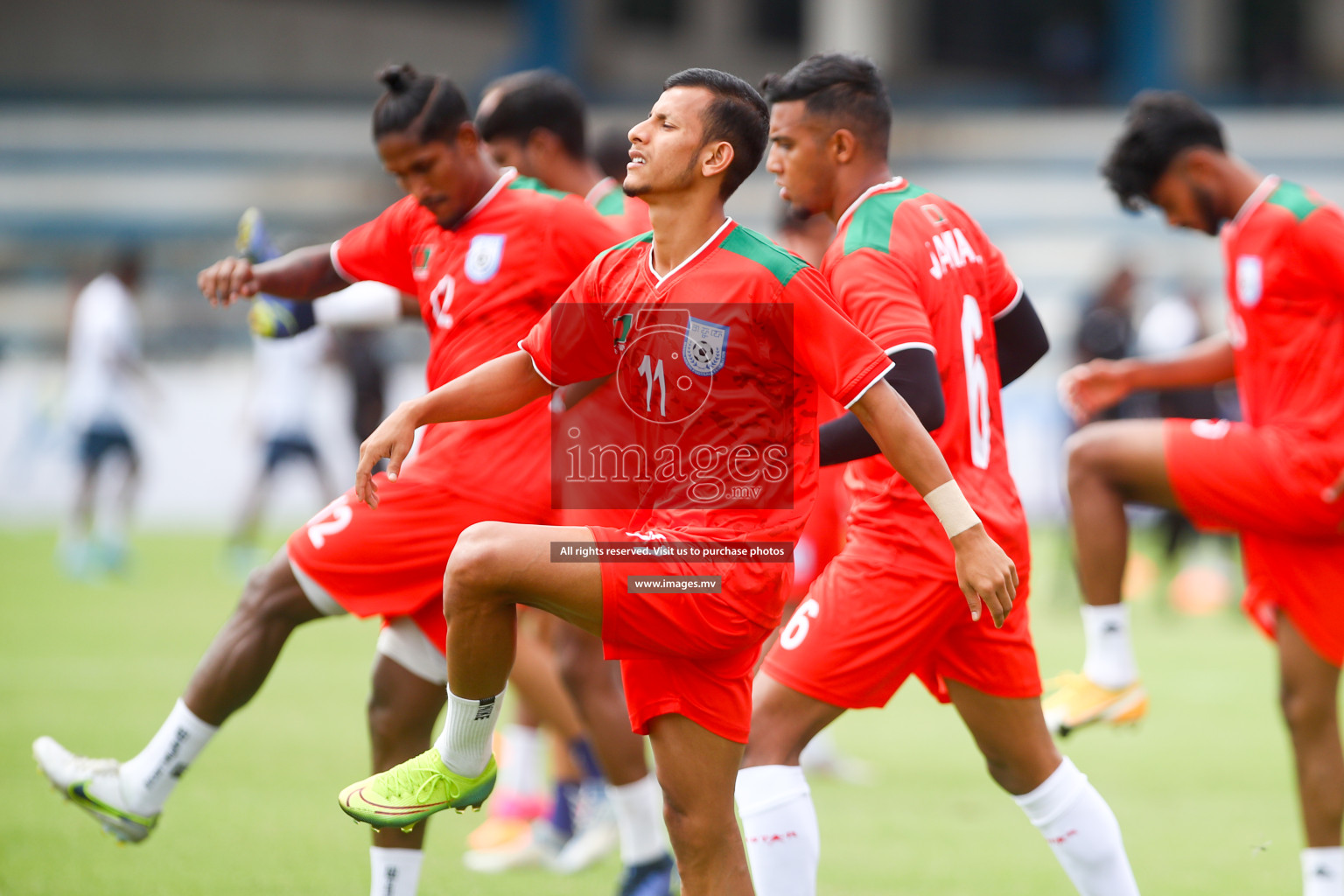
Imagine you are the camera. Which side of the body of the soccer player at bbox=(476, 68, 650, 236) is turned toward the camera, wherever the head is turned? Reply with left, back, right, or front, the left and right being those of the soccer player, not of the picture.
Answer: left

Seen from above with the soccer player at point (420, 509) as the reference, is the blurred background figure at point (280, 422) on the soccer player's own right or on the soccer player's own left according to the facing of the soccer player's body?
on the soccer player's own right

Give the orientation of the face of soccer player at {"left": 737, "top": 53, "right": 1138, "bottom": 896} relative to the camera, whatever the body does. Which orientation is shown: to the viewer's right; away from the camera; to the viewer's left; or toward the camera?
to the viewer's left

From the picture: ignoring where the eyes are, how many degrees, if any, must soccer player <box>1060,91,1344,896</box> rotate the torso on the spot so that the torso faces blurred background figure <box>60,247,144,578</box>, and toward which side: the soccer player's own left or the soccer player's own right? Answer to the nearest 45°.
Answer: approximately 45° to the soccer player's own right

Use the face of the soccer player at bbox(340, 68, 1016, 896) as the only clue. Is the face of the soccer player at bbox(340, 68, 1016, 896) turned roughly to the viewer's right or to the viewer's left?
to the viewer's left

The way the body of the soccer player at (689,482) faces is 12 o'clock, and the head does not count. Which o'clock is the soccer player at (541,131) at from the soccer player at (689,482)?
the soccer player at (541,131) is roughly at 4 o'clock from the soccer player at (689,482).

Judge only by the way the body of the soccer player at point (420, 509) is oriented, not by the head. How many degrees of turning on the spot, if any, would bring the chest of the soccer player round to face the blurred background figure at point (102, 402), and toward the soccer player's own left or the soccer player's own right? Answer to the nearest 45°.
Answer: approximately 135° to the soccer player's own right

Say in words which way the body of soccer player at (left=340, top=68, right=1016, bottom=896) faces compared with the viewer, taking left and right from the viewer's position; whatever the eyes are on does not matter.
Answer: facing the viewer and to the left of the viewer

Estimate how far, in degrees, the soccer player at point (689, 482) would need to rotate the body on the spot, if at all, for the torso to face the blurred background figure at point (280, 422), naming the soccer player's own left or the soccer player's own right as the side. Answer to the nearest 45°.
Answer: approximately 135° to the soccer player's own right

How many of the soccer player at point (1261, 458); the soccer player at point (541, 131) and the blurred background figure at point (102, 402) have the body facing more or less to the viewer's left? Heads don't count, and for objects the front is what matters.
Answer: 2

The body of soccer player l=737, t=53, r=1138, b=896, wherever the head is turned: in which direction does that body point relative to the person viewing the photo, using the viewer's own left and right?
facing away from the viewer and to the left of the viewer
